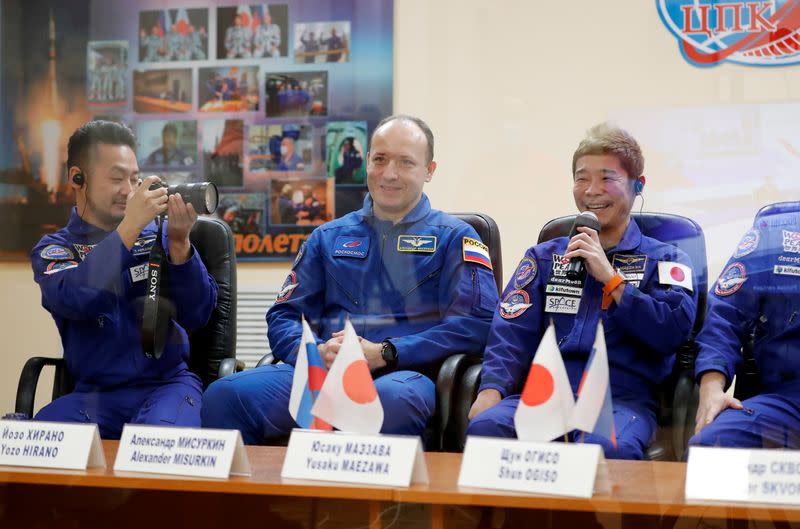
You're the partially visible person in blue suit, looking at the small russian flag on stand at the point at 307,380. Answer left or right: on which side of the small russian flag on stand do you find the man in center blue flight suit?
right

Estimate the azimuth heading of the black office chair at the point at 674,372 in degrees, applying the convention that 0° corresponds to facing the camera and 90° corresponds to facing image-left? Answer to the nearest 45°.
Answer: approximately 45°

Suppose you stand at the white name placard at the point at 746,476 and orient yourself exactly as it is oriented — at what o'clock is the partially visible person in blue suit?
The partially visible person in blue suit is roughly at 6 o'clock from the white name placard.

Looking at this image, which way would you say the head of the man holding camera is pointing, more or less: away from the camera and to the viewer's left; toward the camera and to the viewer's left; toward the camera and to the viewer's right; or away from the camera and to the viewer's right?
toward the camera and to the viewer's right

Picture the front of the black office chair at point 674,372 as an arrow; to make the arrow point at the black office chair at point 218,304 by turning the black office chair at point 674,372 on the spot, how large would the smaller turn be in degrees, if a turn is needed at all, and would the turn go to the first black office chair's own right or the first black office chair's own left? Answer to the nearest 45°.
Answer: approximately 45° to the first black office chair's own right

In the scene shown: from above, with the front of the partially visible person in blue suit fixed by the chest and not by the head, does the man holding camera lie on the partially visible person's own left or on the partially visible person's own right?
on the partially visible person's own right

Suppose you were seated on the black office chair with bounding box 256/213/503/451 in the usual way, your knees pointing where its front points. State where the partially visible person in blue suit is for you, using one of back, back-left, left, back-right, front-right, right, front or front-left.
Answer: back-left

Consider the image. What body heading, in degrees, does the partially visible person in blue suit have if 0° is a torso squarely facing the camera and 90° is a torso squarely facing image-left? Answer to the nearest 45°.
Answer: approximately 0°

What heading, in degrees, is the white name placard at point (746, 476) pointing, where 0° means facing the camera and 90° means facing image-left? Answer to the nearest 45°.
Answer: approximately 0°
